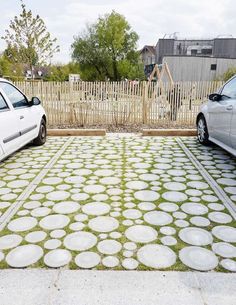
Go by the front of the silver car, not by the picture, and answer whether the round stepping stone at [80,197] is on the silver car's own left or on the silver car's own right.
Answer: on the silver car's own left

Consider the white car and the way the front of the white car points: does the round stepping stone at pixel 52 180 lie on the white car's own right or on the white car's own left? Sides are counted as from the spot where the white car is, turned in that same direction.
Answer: on the white car's own right

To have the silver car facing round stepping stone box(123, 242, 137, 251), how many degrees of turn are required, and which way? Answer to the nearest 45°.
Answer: approximately 135° to its left

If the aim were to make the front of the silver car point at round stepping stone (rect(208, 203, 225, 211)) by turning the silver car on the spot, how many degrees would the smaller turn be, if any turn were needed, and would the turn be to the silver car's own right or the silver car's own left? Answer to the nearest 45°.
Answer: approximately 135° to the silver car's own left

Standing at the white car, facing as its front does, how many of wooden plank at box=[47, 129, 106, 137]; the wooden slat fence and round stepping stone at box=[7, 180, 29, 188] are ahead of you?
2

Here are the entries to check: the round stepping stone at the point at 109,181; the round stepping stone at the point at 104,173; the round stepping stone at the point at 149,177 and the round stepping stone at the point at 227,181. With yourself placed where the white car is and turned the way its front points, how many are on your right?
4

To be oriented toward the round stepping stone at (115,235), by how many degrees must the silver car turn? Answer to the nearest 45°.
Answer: approximately 135° to its left

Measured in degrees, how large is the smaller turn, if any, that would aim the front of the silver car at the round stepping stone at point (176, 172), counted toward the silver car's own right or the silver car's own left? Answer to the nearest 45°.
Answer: approximately 90° to the silver car's own left

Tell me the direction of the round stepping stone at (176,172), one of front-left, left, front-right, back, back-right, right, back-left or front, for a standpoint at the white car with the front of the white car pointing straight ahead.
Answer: right

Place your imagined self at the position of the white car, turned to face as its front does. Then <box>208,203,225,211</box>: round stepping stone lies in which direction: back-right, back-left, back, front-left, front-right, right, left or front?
right

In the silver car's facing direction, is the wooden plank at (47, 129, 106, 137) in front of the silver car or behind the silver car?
in front

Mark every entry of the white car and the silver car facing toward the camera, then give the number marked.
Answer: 0

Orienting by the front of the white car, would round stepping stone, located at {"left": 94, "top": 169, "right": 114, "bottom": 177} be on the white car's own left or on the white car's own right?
on the white car's own right

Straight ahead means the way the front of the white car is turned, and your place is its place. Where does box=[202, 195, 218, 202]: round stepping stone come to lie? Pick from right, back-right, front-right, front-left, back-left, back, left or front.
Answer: right

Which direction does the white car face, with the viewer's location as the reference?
facing away from the viewer and to the right of the viewer

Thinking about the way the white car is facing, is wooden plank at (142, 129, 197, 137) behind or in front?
in front

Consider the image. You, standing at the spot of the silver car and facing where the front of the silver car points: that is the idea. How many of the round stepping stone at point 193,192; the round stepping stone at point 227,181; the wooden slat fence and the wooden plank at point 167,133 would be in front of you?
2

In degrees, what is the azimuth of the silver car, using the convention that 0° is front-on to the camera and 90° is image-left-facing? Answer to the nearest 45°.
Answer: approximately 135°

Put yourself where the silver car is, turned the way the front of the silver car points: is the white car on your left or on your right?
on your left
